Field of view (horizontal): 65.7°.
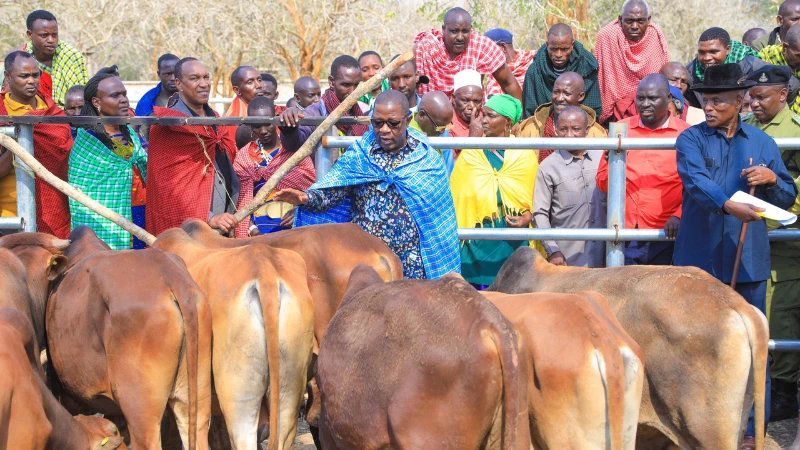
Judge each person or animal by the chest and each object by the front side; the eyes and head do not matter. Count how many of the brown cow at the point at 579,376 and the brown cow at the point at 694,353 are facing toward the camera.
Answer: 0

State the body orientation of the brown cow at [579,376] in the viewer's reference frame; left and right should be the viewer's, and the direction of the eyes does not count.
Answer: facing away from the viewer and to the left of the viewer

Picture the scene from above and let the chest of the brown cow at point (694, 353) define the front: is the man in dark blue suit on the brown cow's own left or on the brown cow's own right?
on the brown cow's own right

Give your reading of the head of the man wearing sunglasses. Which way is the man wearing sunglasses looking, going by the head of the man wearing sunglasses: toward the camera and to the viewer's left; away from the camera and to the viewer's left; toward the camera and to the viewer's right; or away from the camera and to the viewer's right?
toward the camera and to the viewer's left

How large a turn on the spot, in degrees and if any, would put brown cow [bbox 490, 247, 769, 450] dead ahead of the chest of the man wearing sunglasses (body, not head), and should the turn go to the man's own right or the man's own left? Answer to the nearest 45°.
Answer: approximately 90° to the man's own left

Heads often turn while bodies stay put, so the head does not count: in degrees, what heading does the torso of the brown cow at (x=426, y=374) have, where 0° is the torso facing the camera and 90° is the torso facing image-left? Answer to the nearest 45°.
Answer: approximately 135°

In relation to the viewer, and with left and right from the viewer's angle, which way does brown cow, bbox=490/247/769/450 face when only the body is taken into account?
facing away from the viewer and to the left of the viewer
